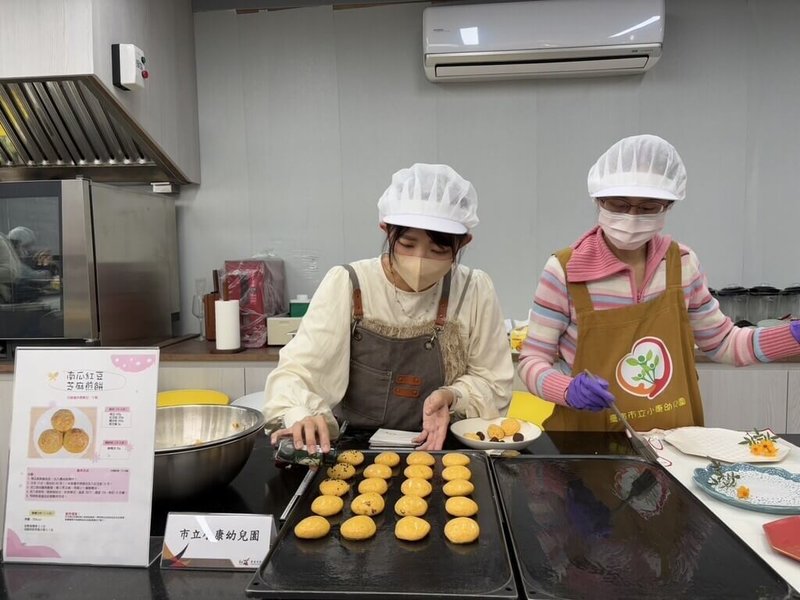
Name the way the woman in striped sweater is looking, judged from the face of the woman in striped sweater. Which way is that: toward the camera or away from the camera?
toward the camera

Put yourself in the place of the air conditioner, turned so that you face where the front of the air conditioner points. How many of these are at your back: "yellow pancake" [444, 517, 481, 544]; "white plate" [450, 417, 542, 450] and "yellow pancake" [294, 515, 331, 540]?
0

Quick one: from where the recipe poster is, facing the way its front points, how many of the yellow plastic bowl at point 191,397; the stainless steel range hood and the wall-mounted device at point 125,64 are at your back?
3

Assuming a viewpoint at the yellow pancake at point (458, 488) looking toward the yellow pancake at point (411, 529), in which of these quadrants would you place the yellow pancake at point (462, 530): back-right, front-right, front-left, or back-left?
front-left

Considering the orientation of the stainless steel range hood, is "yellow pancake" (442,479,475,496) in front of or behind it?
in front

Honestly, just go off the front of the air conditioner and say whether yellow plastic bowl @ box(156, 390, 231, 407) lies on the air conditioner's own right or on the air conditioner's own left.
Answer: on the air conditioner's own right

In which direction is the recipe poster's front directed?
toward the camera

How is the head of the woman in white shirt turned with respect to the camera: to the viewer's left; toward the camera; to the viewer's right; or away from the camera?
toward the camera

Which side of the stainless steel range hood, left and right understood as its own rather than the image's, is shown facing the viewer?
front

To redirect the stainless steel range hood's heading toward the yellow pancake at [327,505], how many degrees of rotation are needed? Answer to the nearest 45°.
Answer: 0° — it already faces it

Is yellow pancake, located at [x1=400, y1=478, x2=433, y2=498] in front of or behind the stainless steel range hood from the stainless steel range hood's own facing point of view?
in front

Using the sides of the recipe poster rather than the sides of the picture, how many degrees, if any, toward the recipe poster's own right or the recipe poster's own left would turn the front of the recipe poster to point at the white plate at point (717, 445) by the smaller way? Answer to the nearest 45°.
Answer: approximately 90° to the recipe poster's own left

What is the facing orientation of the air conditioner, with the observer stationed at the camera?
facing the viewer
